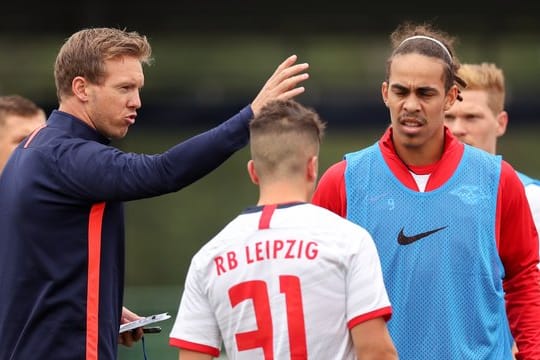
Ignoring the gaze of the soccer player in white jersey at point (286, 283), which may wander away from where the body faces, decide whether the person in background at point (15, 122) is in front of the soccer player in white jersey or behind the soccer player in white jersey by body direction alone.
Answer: in front

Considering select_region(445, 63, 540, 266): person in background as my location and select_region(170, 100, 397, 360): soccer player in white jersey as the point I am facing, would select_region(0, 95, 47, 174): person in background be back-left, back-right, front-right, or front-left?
front-right

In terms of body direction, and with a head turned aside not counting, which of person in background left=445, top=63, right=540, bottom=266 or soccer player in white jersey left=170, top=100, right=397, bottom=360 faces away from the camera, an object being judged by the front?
the soccer player in white jersey

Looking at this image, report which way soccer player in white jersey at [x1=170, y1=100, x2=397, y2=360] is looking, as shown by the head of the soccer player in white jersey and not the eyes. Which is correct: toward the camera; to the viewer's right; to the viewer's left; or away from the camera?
away from the camera

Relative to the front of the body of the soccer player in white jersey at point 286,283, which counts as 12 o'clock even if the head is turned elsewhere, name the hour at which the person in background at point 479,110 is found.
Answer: The person in background is roughly at 1 o'clock from the soccer player in white jersey.

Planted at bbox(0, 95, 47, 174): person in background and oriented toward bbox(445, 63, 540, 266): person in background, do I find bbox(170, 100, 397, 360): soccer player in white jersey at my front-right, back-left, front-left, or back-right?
front-right

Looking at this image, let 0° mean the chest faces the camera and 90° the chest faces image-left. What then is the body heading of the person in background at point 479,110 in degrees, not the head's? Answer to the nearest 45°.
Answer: approximately 45°

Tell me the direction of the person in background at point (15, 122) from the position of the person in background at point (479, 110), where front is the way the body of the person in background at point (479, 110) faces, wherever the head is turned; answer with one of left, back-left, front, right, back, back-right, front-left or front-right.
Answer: front-right

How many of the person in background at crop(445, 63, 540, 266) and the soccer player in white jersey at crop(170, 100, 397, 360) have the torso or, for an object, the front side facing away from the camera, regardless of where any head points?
1

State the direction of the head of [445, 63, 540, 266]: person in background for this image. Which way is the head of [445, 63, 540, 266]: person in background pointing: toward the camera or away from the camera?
toward the camera

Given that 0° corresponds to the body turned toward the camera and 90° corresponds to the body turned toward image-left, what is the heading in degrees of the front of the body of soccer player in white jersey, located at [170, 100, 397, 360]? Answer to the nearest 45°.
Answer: approximately 180°

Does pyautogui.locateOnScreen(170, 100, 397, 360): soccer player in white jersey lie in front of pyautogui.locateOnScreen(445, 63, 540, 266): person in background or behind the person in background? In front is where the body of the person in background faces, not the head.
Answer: in front
